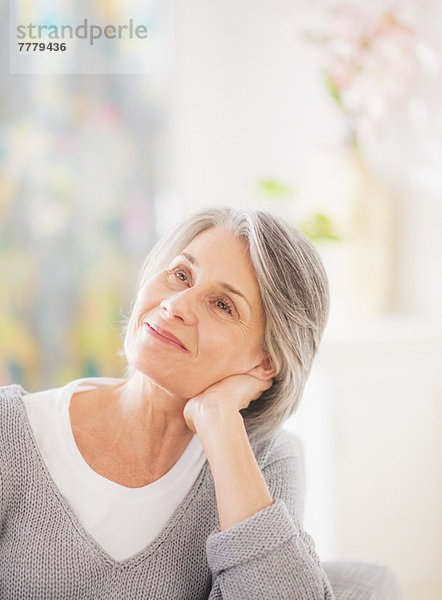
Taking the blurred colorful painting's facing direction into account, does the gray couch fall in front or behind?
in front

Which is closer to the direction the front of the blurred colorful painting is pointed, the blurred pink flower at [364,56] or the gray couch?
the gray couch

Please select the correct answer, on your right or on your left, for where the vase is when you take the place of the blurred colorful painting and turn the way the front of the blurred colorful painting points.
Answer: on your left

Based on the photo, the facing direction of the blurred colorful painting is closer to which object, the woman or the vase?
the woman

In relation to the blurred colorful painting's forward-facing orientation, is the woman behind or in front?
in front

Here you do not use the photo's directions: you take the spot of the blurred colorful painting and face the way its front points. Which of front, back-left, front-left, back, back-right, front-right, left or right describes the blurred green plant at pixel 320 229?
front-left

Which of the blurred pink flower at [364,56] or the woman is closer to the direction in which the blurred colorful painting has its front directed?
the woman

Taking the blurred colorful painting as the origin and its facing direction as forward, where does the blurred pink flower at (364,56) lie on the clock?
The blurred pink flower is roughly at 10 o'clock from the blurred colorful painting.

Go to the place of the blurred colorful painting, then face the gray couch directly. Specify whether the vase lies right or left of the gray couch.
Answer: left

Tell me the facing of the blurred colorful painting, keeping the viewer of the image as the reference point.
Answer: facing the viewer
